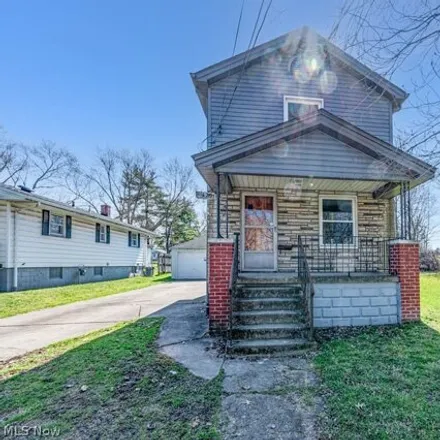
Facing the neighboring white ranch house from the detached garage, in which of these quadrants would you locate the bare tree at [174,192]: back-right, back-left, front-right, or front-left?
back-right

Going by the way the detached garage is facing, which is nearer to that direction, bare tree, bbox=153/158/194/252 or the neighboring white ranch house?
the neighboring white ranch house

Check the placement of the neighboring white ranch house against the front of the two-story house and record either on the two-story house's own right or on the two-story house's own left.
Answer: on the two-story house's own right

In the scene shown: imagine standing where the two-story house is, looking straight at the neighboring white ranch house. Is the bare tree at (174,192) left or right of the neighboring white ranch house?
right

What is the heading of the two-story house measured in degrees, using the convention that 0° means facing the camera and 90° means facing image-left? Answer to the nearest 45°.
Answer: approximately 0°

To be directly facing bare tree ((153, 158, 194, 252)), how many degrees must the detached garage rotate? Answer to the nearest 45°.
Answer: approximately 180°
